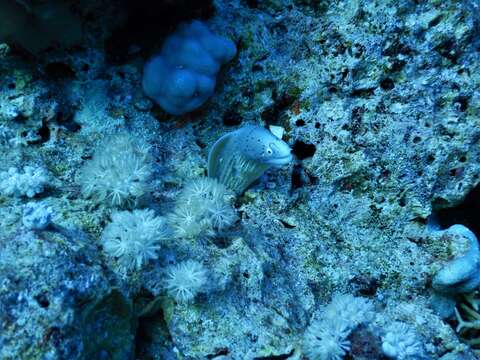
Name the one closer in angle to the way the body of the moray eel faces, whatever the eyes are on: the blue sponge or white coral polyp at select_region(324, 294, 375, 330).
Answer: the white coral polyp

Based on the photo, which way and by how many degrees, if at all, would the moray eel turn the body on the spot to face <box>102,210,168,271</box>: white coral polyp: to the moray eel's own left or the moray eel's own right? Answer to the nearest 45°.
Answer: approximately 90° to the moray eel's own right

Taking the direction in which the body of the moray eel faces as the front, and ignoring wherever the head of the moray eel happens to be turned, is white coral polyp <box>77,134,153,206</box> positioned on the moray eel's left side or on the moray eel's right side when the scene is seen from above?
on the moray eel's right side

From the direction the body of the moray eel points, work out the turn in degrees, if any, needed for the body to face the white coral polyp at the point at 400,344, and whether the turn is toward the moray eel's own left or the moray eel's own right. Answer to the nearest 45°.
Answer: approximately 45° to the moray eel's own right

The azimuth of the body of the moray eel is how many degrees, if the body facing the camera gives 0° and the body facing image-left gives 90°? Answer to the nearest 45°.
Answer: approximately 270°

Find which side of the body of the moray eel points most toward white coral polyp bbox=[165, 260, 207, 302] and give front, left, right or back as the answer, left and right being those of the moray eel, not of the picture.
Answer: right

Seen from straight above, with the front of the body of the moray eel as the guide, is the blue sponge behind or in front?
behind
